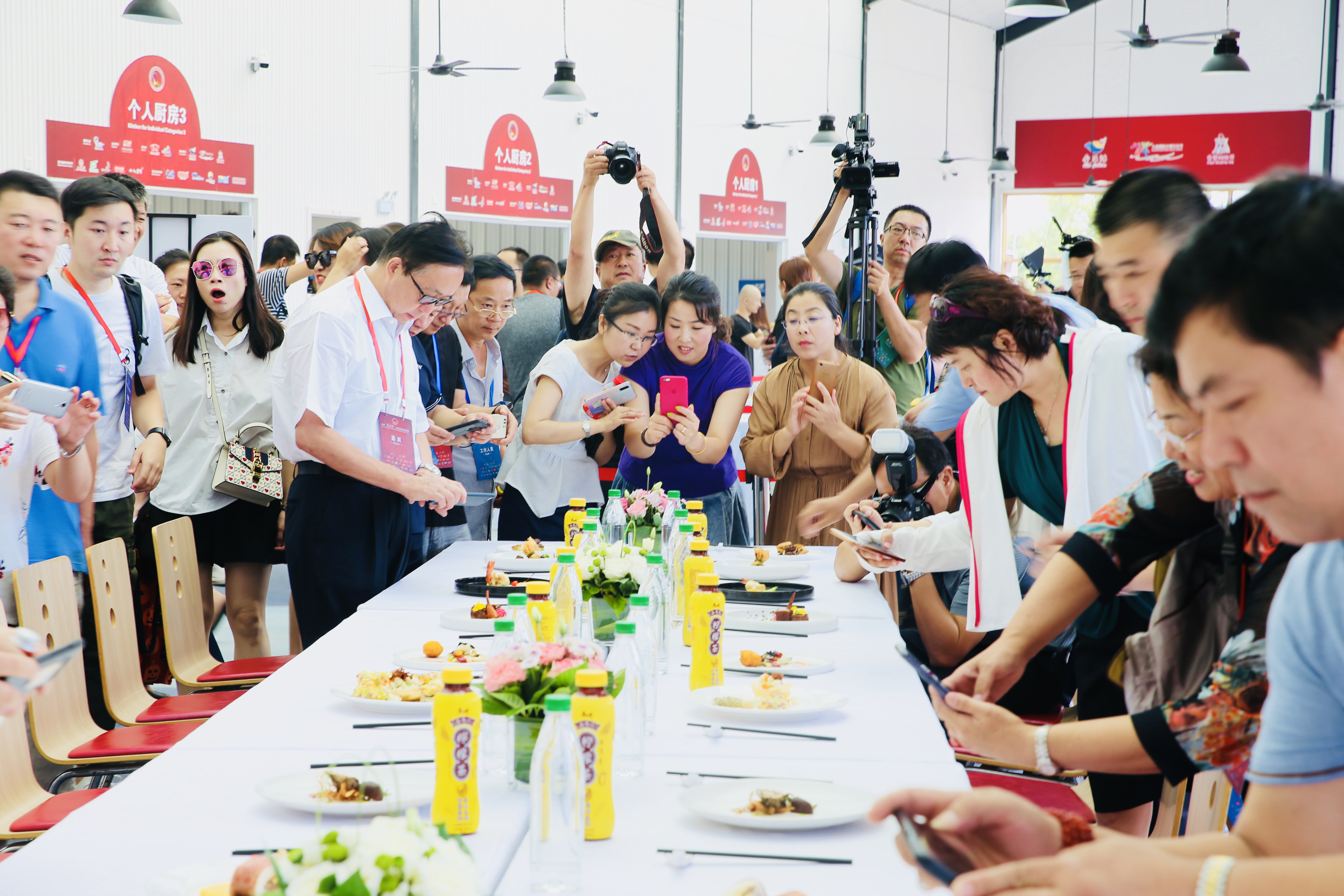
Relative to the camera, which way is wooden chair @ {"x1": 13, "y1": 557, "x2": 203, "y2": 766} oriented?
to the viewer's right

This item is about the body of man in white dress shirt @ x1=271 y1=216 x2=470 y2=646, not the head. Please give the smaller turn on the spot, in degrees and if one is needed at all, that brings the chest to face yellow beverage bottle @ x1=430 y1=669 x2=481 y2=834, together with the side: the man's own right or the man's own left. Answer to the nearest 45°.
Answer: approximately 45° to the man's own right

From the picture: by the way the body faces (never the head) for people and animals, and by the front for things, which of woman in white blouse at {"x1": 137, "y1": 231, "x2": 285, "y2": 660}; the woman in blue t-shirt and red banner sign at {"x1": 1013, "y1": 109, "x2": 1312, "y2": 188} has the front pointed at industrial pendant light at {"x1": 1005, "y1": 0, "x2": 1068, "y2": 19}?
the red banner sign

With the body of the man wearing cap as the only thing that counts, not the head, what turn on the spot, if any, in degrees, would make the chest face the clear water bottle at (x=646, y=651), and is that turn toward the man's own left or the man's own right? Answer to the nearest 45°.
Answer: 0° — they already face it
